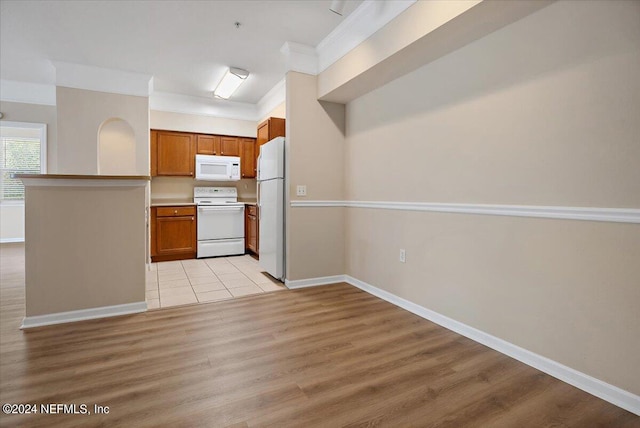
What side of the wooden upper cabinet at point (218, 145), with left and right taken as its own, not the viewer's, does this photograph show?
front

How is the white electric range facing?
toward the camera

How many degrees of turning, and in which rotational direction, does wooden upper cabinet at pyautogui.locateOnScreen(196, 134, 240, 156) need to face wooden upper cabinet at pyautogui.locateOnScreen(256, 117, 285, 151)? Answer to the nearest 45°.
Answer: approximately 45° to its left

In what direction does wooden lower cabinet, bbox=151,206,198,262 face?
toward the camera

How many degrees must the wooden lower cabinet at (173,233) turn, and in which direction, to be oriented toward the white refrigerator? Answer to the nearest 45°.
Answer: approximately 45° to its left
